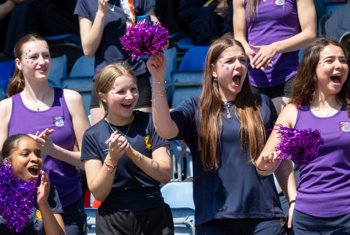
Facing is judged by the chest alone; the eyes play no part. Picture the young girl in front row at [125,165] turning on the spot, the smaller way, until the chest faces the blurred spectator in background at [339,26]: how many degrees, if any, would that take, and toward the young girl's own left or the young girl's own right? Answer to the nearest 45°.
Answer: approximately 135° to the young girl's own left

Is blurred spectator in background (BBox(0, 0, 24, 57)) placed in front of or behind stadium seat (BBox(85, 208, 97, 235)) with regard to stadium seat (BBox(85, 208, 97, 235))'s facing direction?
behind

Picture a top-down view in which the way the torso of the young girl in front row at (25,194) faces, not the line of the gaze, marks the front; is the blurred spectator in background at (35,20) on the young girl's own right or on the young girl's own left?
on the young girl's own left

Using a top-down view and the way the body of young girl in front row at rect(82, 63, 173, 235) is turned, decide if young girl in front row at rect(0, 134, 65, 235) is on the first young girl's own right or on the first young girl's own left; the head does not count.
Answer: on the first young girl's own right

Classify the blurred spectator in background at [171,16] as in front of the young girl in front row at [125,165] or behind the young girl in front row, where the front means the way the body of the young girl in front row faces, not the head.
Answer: behind

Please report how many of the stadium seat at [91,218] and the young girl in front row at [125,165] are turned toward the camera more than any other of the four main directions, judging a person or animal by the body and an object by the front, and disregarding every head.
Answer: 2

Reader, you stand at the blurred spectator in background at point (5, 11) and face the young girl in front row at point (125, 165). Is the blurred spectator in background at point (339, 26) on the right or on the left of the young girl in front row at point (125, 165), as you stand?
left
